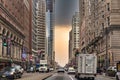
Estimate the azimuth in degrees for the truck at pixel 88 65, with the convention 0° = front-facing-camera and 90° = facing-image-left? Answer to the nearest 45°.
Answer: approximately 180°
